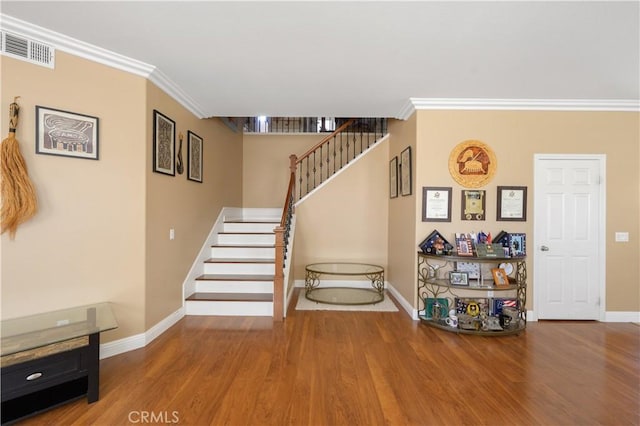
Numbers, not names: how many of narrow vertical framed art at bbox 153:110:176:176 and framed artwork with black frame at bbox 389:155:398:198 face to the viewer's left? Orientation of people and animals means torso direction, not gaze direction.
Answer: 1

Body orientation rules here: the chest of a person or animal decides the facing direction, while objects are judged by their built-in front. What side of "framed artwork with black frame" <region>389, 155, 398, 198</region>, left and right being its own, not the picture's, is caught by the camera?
left

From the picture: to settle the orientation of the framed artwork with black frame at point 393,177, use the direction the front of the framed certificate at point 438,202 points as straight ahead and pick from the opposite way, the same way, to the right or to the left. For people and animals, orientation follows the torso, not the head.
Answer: to the right

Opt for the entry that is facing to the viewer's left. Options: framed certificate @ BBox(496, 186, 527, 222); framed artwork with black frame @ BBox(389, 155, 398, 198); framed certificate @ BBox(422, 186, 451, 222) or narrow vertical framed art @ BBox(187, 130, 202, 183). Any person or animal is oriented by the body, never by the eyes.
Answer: the framed artwork with black frame

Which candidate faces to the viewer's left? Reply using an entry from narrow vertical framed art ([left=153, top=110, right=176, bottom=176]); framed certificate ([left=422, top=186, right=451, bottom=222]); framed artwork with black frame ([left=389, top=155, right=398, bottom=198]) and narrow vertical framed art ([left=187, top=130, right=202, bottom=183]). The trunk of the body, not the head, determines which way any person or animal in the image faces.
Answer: the framed artwork with black frame

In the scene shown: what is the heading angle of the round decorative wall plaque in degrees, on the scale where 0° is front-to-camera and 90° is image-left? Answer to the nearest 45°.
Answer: approximately 0°

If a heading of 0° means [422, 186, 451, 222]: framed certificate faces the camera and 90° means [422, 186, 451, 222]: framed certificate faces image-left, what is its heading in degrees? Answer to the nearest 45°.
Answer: approximately 0°
